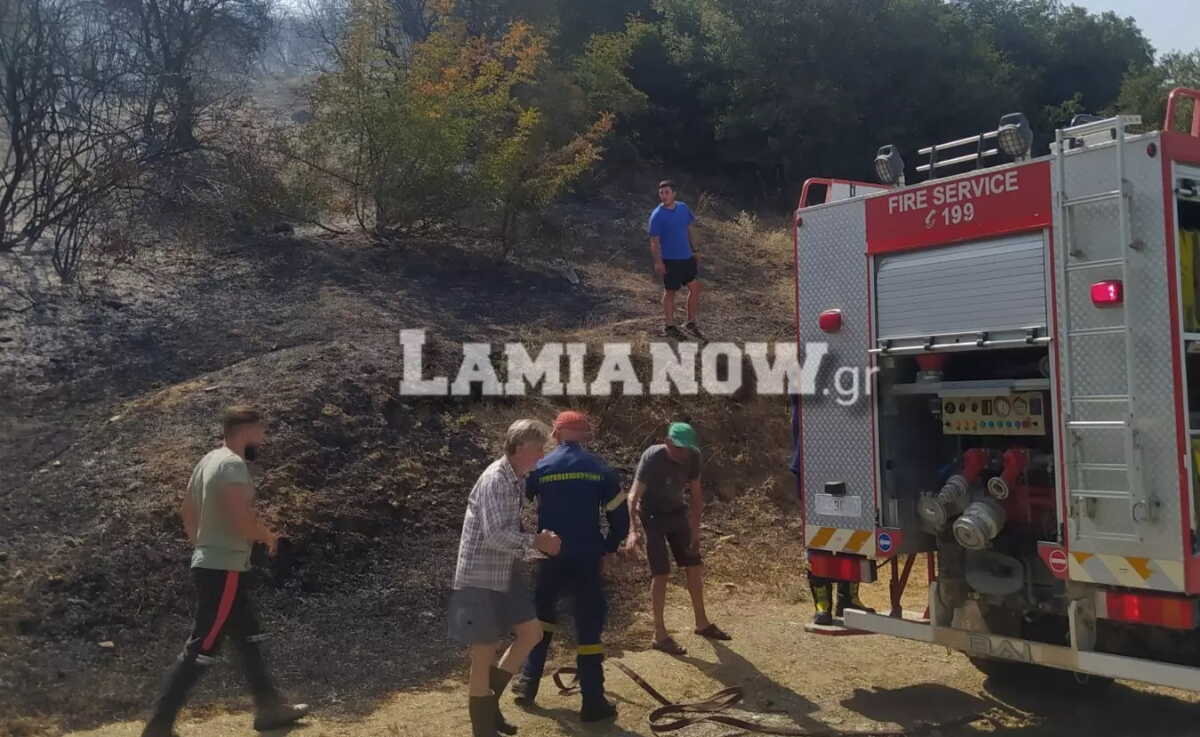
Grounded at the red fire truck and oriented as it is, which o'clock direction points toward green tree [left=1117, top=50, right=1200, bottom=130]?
The green tree is roughly at 11 o'clock from the red fire truck.

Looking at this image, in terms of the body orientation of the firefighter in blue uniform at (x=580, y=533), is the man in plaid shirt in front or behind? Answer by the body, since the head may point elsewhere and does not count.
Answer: behind

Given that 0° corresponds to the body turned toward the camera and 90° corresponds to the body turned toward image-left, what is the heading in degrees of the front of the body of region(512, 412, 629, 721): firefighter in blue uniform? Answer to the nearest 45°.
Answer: approximately 180°

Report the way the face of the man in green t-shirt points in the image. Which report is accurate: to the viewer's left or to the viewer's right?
to the viewer's right

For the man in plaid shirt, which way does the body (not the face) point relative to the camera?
to the viewer's right

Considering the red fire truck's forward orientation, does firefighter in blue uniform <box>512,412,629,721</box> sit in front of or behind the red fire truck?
behind

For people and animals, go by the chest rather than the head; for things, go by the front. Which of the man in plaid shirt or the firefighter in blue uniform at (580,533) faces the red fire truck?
the man in plaid shirt

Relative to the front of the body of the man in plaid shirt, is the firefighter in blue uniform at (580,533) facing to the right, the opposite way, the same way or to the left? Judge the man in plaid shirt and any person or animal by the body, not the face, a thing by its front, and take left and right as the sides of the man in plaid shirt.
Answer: to the left

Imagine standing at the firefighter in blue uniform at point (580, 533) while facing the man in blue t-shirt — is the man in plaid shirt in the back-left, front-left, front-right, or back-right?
back-left

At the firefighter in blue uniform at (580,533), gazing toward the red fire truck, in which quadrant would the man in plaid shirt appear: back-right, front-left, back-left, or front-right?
back-right

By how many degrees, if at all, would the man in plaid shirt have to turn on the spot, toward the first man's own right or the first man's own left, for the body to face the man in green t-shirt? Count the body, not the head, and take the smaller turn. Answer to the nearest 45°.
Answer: approximately 180°

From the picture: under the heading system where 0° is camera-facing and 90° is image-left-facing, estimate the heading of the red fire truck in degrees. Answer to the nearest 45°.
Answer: approximately 225°

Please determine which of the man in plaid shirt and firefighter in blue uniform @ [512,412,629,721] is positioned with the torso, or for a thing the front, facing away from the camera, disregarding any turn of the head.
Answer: the firefighter in blue uniform

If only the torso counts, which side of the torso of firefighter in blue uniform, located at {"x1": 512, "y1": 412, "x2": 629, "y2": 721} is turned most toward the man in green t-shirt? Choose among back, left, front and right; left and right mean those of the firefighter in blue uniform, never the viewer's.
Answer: left

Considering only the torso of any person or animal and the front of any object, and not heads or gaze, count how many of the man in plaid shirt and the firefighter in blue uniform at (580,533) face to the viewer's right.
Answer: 1
